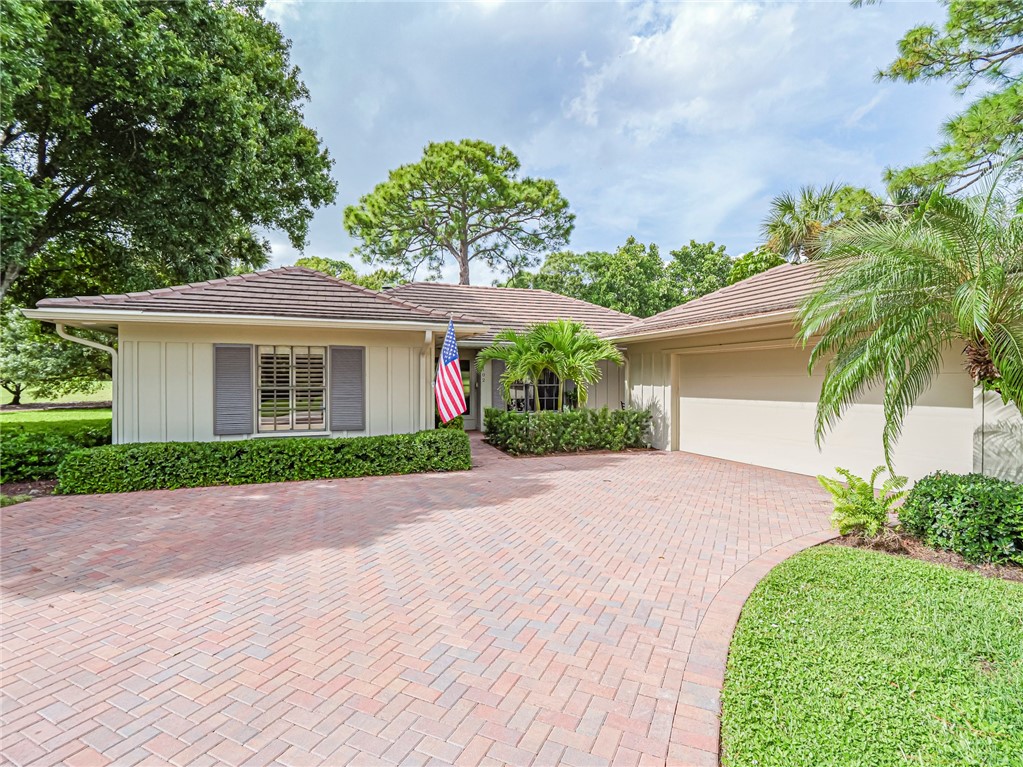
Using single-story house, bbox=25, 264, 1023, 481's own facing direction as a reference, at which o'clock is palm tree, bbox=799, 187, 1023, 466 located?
The palm tree is roughly at 10 o'clock from the single-story house.

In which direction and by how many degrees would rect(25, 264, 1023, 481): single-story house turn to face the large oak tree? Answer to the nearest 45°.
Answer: approximately 90° to its right

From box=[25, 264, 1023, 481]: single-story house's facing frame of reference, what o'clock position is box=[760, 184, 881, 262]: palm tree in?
The palm tree is roughly at 8 o'clock from the single-story house.

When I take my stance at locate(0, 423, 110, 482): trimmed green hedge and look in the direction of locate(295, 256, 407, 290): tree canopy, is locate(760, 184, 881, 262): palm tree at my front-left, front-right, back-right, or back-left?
front-right

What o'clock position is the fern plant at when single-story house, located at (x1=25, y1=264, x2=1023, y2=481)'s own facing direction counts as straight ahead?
The fern plant is roughly at 10 o'clock from the single-story house.

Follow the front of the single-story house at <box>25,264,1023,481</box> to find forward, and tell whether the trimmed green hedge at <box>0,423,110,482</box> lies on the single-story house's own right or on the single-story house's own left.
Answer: on the single-story house's own right

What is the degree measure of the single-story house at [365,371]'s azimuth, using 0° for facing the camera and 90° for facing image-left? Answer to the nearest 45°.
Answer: approximately 0°

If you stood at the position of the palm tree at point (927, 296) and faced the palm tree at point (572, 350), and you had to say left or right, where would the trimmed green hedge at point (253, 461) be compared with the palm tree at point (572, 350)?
left
